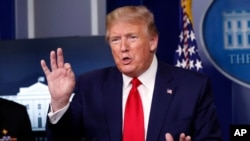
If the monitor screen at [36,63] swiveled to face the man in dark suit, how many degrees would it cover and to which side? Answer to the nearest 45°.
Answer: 0° — it already faces them

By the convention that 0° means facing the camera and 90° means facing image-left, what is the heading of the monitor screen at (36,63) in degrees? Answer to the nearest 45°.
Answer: approximately 0°

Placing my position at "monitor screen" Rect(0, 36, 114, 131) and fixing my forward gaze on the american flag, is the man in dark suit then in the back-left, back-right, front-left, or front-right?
front-right

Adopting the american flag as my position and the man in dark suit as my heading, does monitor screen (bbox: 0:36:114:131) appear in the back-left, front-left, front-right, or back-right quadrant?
front-right

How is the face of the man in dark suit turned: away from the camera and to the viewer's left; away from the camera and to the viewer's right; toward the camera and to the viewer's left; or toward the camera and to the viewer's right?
toward the camera and to the viewer's left

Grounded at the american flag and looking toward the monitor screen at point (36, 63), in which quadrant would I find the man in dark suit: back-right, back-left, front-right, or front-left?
front-left

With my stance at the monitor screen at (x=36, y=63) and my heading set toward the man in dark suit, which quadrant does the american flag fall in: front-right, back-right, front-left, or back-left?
front-left

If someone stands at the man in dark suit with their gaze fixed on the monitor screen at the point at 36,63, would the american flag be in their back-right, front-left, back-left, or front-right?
front-right

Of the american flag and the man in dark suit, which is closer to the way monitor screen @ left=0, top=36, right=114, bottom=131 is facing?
the man in dark suit

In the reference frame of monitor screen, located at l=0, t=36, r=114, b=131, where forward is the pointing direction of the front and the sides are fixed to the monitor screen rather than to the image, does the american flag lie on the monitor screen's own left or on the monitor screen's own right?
on the monitor screen's own left
